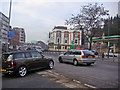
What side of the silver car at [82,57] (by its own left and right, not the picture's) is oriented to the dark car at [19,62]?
left

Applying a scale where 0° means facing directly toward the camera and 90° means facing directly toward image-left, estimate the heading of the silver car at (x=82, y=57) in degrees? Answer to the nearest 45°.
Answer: approximately 135°

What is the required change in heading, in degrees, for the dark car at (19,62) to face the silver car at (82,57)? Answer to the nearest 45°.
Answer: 0° — it already faces it

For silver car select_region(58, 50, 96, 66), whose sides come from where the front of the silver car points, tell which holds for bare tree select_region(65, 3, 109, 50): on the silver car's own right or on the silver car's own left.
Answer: on the silver car's own right

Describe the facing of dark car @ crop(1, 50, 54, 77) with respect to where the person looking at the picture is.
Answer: facing away from the viewer and to the right of the viewer

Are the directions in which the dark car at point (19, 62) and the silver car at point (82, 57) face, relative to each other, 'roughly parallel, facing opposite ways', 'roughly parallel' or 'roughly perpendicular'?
roughly perpendicular
